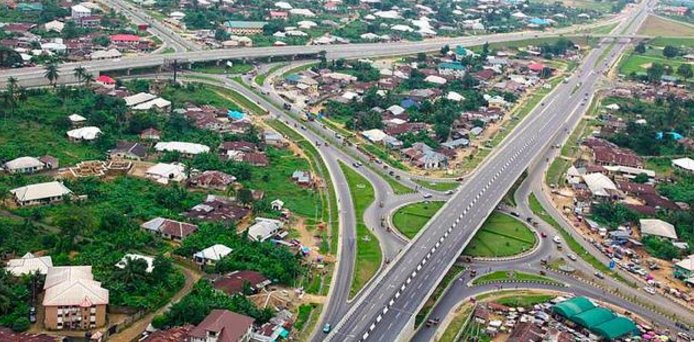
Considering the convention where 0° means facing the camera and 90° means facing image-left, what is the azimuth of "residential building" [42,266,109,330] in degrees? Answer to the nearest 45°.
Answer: approximately 0°

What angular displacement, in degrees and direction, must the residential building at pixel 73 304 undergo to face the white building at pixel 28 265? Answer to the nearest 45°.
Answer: approximately 135° to its right

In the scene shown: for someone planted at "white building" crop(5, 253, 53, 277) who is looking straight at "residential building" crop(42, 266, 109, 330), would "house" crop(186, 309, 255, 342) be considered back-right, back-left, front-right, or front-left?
front-left

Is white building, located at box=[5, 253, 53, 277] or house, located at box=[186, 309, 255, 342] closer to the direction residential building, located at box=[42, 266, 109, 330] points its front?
the house

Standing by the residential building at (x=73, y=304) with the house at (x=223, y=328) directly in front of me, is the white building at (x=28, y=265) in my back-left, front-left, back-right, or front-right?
back-left

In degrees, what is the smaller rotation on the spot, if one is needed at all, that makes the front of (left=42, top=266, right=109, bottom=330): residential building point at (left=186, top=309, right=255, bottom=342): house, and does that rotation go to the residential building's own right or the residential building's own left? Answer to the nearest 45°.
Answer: approximately 45° to the residential building's own left
